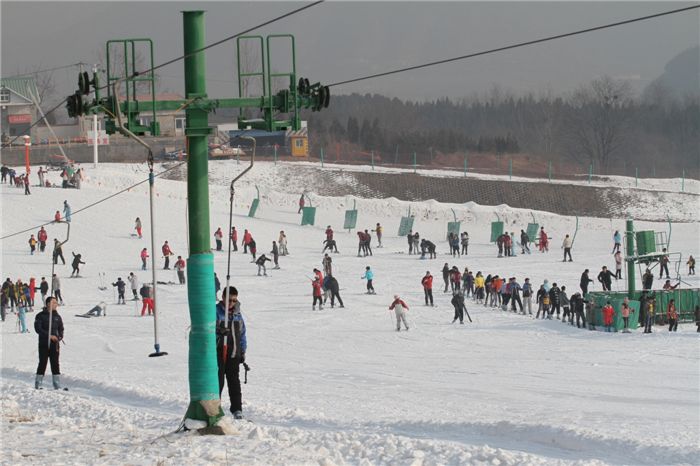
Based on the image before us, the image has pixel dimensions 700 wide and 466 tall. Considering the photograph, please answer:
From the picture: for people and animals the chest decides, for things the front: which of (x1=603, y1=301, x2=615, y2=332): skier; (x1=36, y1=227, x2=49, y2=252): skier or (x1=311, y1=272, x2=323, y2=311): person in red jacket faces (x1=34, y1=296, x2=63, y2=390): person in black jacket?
(x1=36, y1=227, x2=49, y2=252): skier

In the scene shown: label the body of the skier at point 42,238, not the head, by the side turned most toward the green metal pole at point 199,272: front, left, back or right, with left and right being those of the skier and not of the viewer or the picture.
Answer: front

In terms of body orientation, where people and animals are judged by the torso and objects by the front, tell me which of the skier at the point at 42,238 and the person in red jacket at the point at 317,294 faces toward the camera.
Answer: the skier

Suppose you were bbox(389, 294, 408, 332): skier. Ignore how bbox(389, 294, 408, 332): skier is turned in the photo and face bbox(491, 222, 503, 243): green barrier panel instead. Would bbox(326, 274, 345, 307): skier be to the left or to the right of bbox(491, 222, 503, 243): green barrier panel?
left

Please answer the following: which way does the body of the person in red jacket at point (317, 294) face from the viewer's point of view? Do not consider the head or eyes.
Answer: away from the camera

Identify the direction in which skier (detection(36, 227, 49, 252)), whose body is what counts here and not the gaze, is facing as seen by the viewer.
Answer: toward the camera

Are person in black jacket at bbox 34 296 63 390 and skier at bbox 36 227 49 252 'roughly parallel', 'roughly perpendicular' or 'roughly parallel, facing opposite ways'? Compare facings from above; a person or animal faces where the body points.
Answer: roughly parallel

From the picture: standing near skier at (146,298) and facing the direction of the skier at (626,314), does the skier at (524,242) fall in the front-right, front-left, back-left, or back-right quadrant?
front-left

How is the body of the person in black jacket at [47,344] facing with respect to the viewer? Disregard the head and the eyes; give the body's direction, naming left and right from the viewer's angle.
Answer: facing the viewer

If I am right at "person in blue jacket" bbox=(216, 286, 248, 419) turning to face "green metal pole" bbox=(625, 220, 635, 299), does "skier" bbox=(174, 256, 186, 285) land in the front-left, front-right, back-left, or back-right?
front-left

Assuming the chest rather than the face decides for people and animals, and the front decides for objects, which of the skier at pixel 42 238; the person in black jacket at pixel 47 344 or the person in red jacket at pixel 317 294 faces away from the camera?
the person in red jacket

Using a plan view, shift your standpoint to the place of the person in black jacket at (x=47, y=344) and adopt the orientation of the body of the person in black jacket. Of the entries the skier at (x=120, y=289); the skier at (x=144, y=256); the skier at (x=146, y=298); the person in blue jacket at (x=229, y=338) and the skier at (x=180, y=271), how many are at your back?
4

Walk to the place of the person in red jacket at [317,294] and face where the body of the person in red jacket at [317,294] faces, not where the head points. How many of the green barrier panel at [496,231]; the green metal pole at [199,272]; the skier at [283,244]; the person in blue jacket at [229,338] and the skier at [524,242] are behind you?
2

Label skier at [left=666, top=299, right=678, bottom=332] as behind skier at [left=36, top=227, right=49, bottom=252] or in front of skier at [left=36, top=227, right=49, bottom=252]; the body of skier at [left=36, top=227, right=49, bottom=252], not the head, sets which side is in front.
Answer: in front
